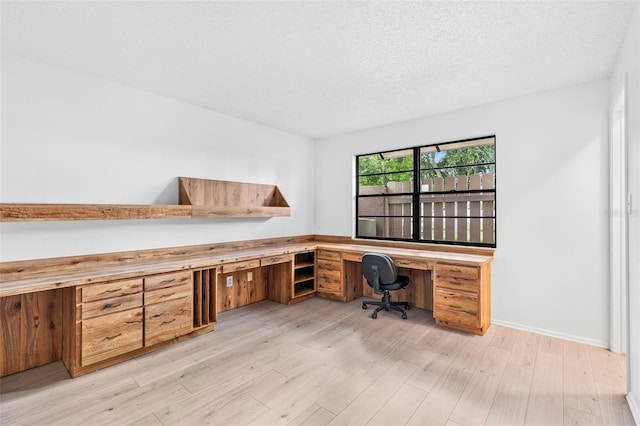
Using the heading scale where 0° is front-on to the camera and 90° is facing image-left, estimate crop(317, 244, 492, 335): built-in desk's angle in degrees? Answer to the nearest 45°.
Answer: approximately 45°

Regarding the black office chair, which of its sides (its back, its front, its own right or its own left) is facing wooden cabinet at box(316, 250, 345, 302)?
left

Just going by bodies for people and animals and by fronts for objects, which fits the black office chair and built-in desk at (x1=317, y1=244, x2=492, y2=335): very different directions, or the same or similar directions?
very different directions

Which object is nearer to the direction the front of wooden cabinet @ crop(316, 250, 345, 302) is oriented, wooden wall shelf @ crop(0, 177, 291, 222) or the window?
the wooden wall shelf

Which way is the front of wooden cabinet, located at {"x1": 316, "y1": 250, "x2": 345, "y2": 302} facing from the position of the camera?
facing the viewer and to the left of the viewer

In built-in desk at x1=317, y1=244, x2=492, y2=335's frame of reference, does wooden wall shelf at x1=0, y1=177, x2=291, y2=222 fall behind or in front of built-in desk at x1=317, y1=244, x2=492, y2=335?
in front
